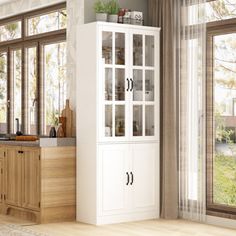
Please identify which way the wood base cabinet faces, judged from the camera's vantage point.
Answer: facing the viewer and to the left of the viewer

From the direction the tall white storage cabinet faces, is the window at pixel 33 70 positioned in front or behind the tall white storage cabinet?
behind

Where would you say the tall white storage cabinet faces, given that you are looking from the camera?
facing the viewer and to the right of the viewer

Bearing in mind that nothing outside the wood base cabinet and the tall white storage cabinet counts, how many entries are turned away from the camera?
0

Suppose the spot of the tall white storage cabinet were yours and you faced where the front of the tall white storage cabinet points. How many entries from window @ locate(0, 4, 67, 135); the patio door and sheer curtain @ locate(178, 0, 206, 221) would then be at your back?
1

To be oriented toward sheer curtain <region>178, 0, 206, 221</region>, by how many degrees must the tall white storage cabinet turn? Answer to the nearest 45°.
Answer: approximately 45° to its left
